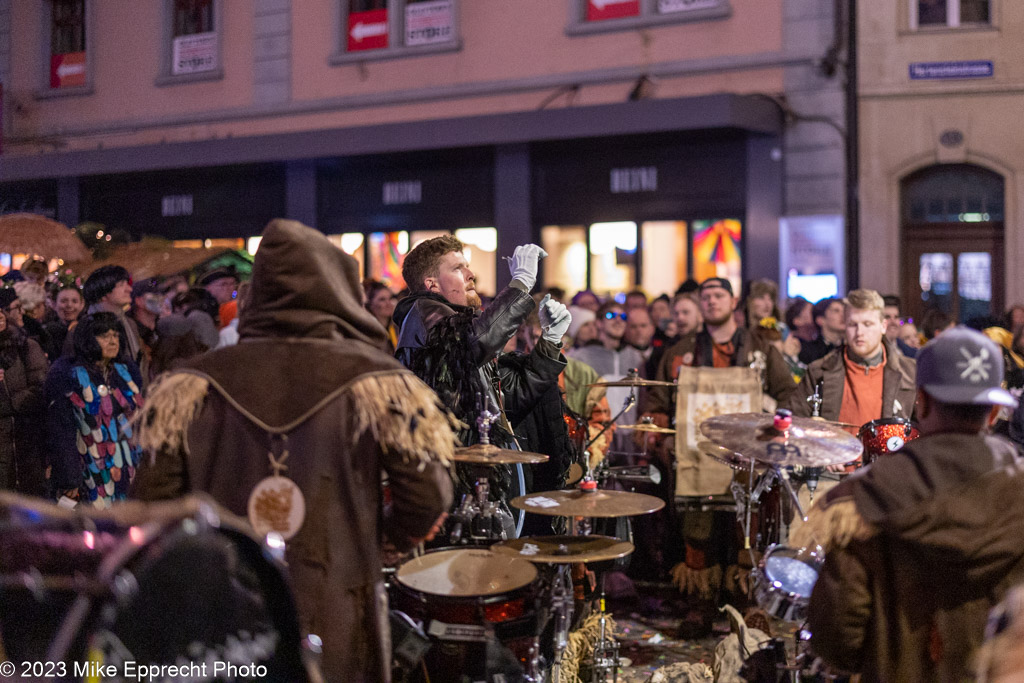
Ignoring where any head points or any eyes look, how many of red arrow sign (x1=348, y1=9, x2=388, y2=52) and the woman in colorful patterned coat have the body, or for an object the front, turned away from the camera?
0

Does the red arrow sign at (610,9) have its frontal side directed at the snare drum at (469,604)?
yes

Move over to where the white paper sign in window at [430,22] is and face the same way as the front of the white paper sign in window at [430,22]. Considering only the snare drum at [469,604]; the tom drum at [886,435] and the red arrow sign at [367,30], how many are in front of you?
2

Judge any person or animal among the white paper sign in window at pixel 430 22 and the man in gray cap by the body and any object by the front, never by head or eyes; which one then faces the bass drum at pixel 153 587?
the white paper sign in window

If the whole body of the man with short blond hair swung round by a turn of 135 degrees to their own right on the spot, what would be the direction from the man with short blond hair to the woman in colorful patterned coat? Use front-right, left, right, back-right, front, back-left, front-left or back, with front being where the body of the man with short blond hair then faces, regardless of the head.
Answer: front-left

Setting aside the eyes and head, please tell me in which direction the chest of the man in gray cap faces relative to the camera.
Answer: away from the camera

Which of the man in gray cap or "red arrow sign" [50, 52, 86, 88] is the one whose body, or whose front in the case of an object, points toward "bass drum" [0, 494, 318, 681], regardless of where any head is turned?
the red arrow sign

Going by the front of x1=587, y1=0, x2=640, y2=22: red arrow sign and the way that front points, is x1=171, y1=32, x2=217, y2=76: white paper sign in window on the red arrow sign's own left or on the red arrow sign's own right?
on the red arrow sign's own right

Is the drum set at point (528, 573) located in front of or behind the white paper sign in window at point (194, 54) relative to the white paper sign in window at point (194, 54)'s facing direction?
in front

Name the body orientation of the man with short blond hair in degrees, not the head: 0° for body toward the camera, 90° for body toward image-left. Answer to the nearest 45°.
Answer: approximately 0°

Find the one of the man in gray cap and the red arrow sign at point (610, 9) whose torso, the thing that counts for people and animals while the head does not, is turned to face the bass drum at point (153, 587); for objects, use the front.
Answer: the red arrow sign

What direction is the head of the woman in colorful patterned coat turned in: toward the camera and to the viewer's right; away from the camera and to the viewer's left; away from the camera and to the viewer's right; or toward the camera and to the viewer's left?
toward the camera and to the viewer's right
